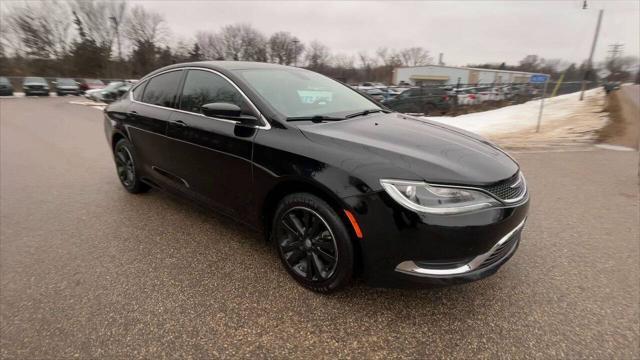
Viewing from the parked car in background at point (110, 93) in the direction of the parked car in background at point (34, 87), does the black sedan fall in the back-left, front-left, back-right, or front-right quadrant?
back-left

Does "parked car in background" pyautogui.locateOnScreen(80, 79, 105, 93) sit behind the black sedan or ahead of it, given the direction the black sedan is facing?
behind

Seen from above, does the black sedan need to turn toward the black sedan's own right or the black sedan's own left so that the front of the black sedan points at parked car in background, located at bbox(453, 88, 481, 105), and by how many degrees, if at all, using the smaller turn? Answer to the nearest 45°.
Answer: approximately 90° to the black sedan's own left

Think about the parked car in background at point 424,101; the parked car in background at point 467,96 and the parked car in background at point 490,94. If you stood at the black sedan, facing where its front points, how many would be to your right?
0

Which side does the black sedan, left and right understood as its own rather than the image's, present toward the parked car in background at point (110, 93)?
back

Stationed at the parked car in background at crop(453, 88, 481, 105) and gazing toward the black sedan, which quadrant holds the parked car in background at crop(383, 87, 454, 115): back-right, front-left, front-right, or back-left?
front-right

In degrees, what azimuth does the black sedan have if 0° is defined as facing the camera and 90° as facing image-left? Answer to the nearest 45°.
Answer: approximately 315°

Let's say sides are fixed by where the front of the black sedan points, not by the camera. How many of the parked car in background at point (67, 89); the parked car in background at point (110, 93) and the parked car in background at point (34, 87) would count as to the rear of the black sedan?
3

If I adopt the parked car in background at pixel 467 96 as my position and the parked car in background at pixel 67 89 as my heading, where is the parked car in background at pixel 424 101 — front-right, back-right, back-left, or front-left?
front-left

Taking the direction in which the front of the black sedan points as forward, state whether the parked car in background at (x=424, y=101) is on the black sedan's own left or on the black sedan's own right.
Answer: on the black sedan's own left

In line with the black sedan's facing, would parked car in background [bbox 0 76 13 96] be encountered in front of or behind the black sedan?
behind

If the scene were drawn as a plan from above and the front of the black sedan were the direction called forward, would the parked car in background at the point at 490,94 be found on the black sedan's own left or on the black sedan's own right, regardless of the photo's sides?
on the black sedan's own left

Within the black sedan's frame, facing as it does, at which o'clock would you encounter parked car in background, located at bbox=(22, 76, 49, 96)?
The parked car in background is roughly at 6 o'clock from the black sedan.

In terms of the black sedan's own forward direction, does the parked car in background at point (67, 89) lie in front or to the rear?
to the rear
